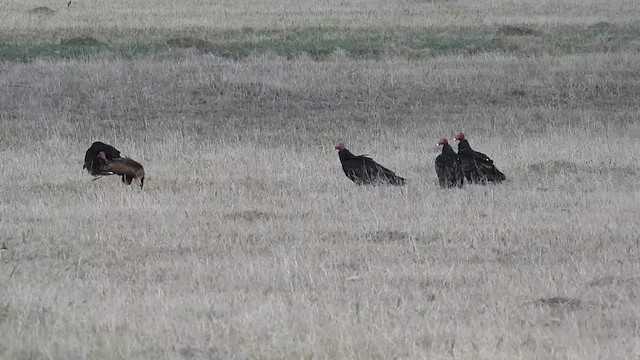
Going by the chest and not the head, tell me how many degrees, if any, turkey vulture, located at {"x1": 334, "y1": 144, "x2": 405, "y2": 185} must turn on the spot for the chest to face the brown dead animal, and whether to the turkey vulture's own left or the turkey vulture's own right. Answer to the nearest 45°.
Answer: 0° — it already faces it

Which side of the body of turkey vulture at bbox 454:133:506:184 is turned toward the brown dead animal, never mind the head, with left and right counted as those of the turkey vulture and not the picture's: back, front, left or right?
front

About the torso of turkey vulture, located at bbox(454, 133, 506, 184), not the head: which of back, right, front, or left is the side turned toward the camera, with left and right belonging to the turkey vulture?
left

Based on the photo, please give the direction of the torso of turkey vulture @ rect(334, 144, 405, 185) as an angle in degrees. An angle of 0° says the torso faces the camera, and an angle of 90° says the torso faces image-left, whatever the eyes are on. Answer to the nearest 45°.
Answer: approximately 90°

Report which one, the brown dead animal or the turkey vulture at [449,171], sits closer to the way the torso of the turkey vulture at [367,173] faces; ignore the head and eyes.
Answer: the brown dead animal

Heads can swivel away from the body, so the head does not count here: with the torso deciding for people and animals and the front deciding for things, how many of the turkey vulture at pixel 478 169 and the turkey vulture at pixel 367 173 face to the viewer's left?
2

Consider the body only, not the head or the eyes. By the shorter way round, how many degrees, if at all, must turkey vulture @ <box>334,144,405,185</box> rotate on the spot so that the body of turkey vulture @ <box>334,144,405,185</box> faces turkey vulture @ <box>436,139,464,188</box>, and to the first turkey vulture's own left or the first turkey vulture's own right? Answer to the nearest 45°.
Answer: approximately 180°

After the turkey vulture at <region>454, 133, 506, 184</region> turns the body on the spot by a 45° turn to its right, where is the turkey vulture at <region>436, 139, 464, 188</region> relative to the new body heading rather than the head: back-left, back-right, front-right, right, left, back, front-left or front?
left

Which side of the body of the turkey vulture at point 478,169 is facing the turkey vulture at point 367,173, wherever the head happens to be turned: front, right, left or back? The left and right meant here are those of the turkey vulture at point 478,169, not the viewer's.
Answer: front

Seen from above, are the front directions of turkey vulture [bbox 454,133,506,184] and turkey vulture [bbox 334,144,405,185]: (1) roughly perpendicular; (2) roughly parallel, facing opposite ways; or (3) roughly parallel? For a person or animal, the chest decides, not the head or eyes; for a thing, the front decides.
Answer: roughly parallel

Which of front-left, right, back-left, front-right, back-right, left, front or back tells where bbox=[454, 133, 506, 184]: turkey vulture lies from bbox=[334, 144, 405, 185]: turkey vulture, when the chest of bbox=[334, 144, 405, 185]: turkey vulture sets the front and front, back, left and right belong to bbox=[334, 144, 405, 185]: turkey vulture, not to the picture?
back

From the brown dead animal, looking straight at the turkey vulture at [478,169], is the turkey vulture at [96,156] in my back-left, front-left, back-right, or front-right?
back-left

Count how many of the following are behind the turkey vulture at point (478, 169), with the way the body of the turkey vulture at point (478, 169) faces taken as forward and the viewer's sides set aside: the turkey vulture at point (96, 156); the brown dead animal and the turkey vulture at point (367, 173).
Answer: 0
